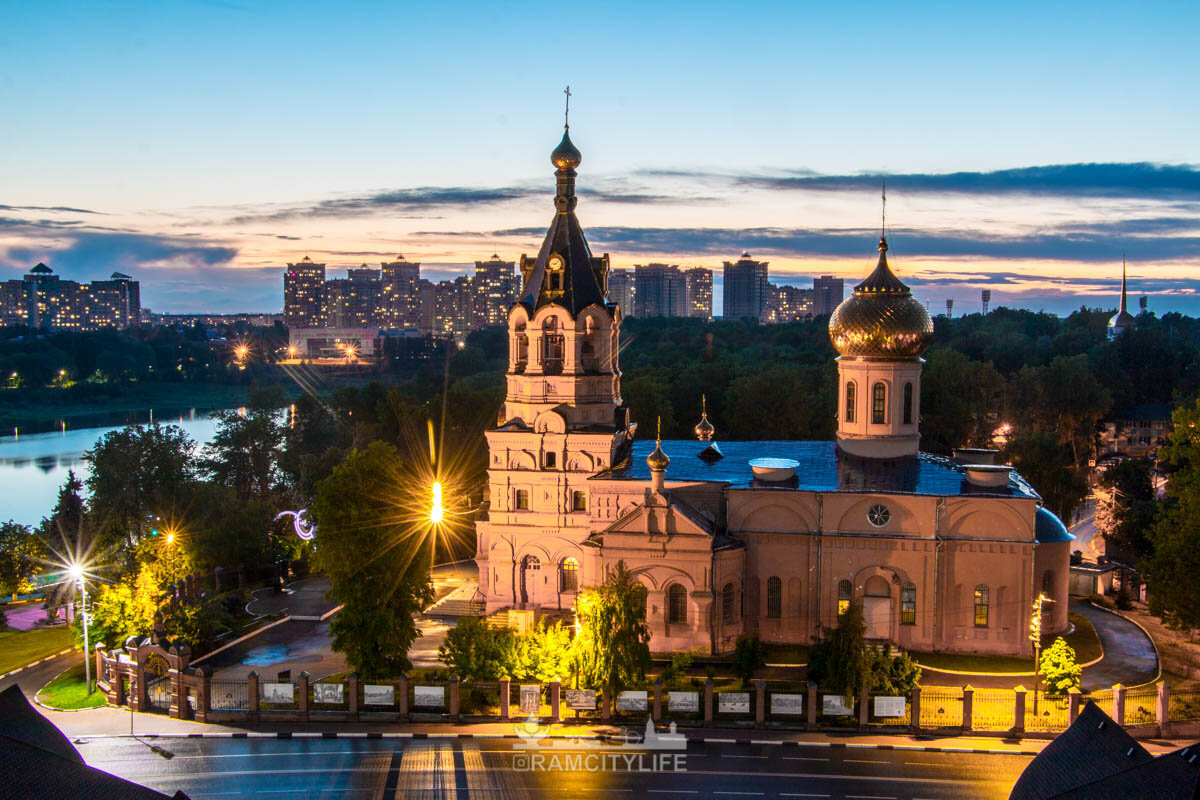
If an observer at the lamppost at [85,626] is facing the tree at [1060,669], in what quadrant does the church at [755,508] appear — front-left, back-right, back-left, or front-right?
front-left

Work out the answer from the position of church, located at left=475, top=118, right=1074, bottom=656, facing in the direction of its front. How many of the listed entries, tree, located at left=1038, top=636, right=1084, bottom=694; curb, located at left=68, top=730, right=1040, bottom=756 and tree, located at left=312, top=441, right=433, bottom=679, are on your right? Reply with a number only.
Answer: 0

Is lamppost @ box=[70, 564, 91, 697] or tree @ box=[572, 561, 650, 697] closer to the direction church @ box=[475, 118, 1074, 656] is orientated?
the lamppost

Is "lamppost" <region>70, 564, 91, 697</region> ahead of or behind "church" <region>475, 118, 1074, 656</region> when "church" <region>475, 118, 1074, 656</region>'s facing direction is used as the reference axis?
ahead

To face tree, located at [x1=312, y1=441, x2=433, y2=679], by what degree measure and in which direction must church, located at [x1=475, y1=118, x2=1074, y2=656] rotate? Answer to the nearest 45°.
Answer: approximately 45° to its left

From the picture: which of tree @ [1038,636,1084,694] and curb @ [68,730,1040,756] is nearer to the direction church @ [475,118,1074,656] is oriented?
the curb

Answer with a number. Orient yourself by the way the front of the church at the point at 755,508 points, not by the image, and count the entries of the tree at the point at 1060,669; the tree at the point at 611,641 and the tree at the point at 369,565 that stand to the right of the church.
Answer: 0
